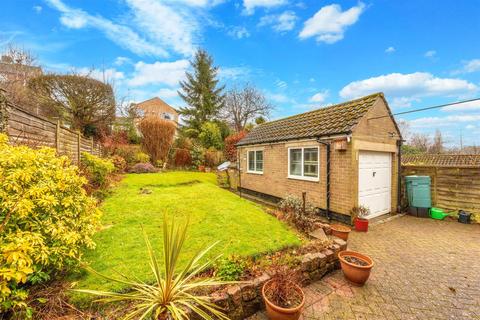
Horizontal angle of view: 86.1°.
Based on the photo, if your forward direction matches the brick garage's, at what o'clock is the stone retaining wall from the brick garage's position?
The stone retaining wall is roughly at 2 o'clock from the brick garage.

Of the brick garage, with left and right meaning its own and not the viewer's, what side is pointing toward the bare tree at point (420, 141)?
left

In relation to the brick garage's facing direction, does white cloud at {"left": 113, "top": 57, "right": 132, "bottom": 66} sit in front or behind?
behind

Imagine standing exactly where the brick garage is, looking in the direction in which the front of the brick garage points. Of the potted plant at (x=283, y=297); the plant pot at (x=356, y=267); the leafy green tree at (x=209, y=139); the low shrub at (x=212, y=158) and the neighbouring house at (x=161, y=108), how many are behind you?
3

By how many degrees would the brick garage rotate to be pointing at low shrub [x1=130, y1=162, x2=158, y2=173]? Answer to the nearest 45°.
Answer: approximately 135° to its right

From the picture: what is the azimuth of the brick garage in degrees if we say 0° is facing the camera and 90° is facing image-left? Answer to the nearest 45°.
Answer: approximately 315°

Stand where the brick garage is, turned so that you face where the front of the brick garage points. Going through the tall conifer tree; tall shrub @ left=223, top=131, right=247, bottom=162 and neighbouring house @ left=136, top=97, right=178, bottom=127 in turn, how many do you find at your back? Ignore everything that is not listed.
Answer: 3

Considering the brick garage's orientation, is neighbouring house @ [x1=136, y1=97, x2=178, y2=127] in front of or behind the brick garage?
behind

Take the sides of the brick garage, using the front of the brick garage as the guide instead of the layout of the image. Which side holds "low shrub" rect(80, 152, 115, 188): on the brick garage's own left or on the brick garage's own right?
on the brick garage's own right

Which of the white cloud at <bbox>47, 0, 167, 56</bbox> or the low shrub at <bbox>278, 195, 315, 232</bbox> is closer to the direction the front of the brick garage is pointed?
the low shrub

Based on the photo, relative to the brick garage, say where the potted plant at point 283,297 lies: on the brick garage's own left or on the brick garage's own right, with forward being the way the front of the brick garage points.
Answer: on the brick garage's own right

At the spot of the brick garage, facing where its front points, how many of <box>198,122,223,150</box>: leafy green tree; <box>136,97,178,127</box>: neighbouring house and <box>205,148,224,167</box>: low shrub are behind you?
3

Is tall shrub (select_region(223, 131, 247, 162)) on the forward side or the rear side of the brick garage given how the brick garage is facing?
on the rear side
